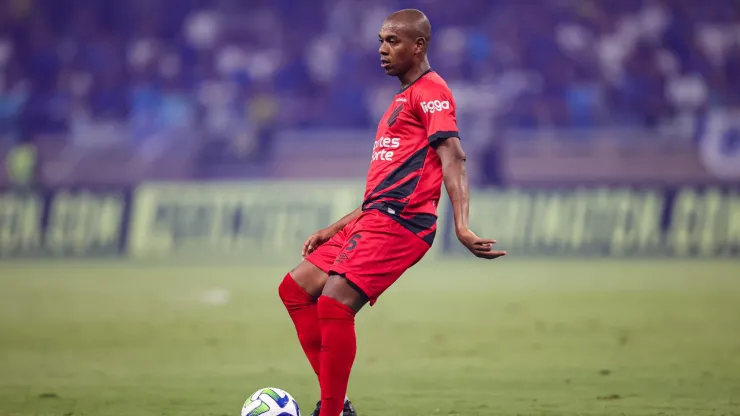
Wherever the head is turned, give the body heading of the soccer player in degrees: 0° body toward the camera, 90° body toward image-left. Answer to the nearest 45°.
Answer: approximately 45°
